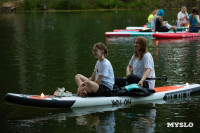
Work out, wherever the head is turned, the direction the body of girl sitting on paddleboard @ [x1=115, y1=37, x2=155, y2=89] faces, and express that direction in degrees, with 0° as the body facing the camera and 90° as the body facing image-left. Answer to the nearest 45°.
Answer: approximately 45°

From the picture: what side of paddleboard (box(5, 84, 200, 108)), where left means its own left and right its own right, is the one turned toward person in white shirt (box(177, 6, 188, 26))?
right

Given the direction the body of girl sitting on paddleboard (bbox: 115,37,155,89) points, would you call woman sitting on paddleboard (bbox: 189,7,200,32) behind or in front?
behind

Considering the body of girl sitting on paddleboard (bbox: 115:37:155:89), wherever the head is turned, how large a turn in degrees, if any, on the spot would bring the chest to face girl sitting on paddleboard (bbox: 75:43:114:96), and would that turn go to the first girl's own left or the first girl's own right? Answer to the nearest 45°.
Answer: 0° — they already face them

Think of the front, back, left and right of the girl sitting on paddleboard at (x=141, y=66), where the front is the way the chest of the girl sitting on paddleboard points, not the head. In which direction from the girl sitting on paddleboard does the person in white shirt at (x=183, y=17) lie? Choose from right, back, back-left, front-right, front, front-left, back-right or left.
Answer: back-right

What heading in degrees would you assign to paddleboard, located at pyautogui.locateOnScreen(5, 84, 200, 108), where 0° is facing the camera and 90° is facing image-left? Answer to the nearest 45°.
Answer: approximately 90°
